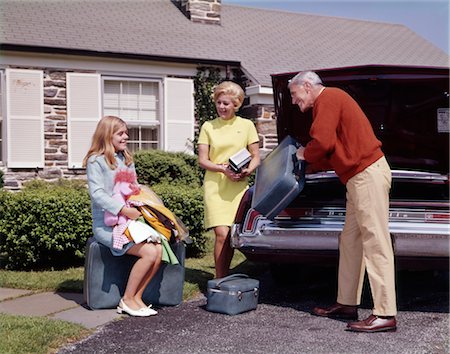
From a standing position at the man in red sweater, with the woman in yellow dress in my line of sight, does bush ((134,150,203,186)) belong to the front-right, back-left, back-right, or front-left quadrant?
front-right

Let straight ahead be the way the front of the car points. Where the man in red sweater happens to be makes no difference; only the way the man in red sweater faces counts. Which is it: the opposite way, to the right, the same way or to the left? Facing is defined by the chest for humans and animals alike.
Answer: to the left

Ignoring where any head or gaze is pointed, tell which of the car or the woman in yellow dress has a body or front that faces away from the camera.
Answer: the car

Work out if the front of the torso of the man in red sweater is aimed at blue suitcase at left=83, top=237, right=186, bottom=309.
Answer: yes

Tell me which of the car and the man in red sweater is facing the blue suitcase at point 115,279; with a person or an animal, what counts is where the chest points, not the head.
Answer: the man in red sweater

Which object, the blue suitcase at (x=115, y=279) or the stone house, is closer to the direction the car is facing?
the stone house

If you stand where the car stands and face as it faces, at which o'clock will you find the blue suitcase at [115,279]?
The blue suitcase is roughly at 8 o'clock from the car.

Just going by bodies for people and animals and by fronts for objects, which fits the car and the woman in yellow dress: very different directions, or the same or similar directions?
very different directions

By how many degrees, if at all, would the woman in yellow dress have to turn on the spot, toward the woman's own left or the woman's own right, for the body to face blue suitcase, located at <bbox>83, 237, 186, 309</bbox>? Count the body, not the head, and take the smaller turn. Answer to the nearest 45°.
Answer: approximately 45° to the woman's own right

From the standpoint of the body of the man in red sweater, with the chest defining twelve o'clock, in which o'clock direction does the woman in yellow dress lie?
The woman in yellow dress is roughly at 1 o'clock from the man in red sweater.

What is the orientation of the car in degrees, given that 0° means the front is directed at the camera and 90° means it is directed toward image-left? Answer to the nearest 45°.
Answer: approximately 180°

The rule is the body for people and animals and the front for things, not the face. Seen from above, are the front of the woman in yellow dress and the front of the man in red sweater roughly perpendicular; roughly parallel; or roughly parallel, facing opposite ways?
roughly perpendicular

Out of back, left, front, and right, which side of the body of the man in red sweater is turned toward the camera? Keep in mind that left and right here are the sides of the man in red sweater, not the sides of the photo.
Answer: left

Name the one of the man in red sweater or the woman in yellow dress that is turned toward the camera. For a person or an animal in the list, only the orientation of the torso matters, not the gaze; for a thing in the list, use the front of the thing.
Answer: the woman in yellow dress

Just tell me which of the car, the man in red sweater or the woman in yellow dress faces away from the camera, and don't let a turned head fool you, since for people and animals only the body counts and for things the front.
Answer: the car

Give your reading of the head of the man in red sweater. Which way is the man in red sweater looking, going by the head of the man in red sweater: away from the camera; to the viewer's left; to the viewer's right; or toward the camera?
to the viewer's left
